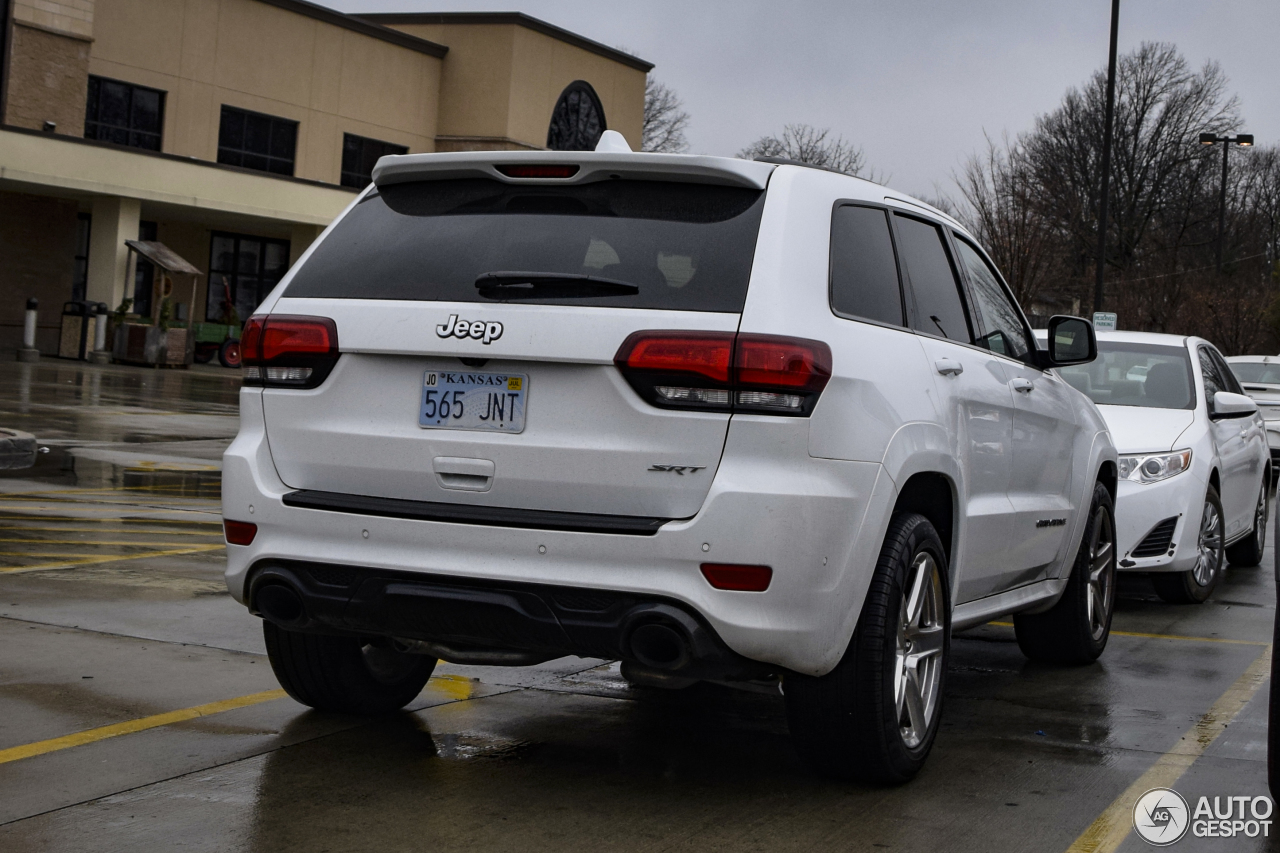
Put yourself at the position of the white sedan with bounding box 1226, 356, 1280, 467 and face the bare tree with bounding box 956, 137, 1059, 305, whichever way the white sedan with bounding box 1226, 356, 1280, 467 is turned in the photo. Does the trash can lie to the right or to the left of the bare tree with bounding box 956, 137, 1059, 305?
left

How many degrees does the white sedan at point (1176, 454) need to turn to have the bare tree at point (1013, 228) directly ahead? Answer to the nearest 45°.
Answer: approximately 135° to its right

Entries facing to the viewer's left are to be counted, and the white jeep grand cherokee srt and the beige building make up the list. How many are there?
0

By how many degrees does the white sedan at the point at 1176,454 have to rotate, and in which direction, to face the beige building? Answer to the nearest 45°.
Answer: approximately 90° to its right

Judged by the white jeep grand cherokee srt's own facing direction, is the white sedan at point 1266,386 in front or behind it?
in front

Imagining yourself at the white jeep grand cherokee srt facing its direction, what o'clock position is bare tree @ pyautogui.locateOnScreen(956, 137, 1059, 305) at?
The bare tree is roughly at 11 o'clock from the white jeep grand cherokee srt.

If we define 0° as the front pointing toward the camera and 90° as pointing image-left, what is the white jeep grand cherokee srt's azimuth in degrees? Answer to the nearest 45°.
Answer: approximately 225°

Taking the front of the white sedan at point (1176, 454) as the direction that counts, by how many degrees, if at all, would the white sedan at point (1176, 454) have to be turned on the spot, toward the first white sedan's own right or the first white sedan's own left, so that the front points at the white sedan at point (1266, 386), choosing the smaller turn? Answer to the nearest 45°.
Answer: approximately 135° to the first white sedan's own right

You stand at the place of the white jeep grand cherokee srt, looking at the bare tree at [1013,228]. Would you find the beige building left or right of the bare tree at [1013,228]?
left

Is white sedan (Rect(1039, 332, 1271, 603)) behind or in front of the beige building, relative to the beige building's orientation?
in front

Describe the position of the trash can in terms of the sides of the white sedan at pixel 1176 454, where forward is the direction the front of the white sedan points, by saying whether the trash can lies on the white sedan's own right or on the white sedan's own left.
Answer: on the white sedan's own right

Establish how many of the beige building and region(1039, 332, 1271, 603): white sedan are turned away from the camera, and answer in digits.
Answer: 0

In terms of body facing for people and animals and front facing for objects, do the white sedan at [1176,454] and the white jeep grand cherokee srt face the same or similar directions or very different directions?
very different directions
